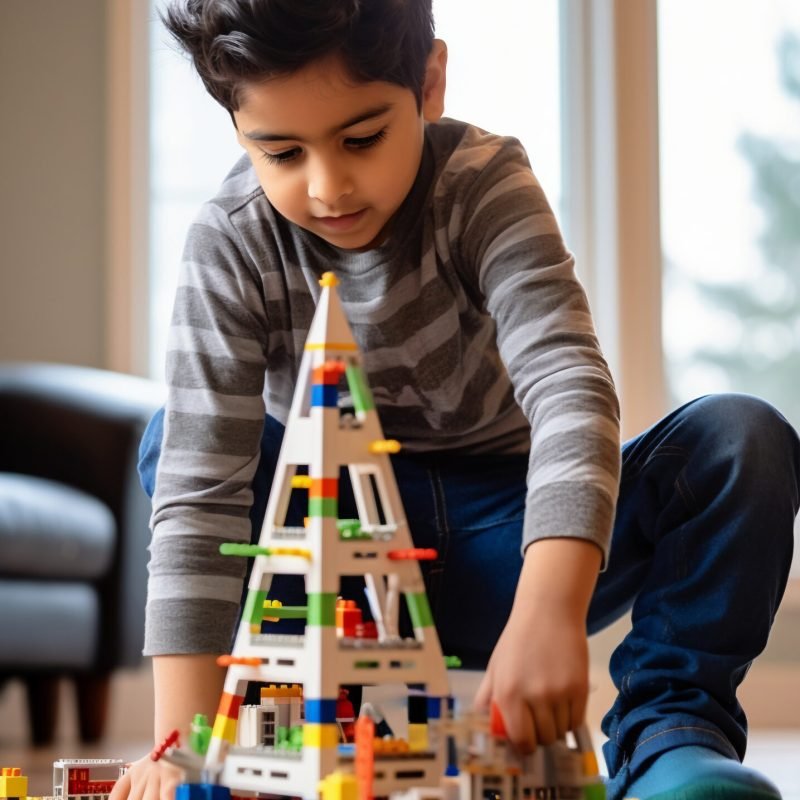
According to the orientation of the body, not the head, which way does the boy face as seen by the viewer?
toward the camera
